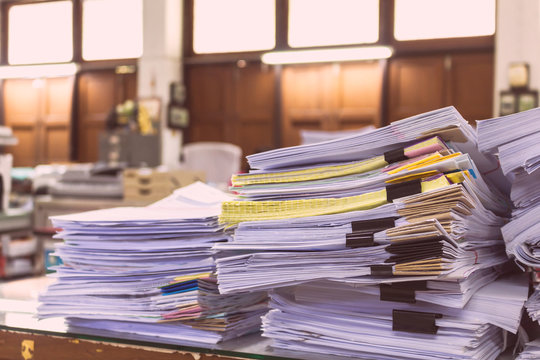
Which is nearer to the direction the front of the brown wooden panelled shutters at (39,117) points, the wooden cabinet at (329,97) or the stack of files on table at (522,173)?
the stack of files on table

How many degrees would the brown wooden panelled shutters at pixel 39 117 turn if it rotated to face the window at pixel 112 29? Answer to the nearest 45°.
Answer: approximately 45° to its left

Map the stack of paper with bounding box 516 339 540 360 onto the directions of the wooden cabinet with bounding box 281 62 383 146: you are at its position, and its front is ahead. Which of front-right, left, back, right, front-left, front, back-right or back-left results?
front

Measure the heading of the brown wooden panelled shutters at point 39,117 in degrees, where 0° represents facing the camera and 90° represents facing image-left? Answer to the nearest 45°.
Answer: approximately 0°

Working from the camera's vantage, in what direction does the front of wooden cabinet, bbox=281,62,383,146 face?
facing the viewer

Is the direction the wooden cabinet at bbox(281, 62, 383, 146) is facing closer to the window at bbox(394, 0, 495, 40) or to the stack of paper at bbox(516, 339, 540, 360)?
the stack of paper

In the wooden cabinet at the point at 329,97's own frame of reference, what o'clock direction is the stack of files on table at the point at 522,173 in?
The stack of files on table is roughly at 12 o'clock from the wooden cabinet.

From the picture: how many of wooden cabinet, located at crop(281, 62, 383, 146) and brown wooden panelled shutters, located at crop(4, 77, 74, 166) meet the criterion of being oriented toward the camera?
2

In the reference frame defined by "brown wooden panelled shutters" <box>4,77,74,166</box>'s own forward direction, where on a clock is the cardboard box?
The cardboard box is roughly at 12 o'clock from the brown wooden panelled shutters.

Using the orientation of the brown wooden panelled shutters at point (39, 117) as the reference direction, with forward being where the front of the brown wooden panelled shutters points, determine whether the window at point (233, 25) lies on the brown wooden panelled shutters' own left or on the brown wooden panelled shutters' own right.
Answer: on the brown wooden panelled shutters' own left

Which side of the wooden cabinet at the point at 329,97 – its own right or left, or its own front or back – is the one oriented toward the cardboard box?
front

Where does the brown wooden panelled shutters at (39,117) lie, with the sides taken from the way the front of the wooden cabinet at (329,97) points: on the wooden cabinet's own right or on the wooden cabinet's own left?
on the wooden cabinet's own right
